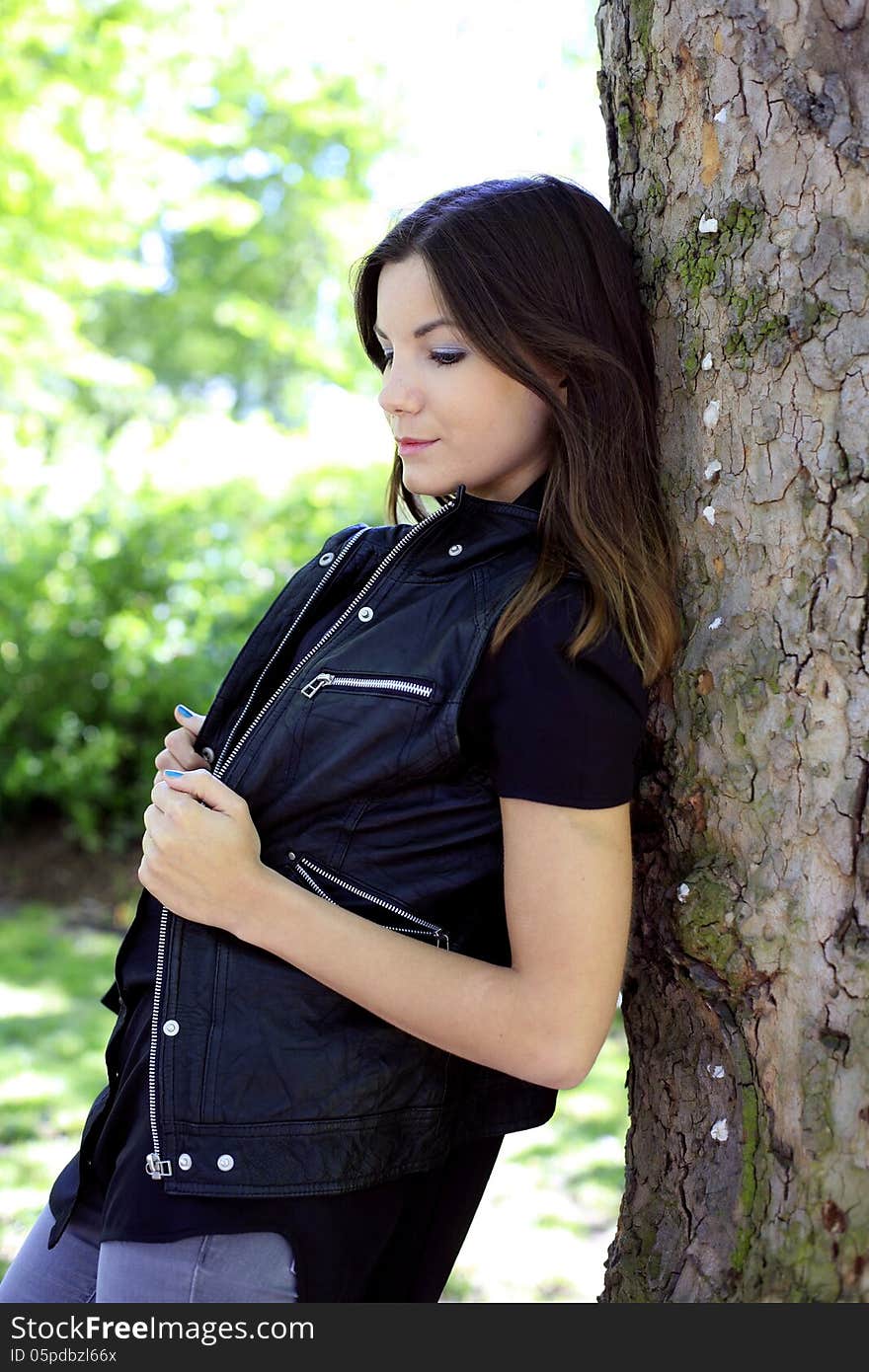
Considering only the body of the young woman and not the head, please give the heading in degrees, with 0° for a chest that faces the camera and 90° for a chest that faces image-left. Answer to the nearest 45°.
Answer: approximately 45°
